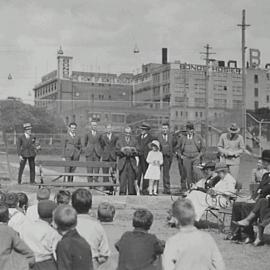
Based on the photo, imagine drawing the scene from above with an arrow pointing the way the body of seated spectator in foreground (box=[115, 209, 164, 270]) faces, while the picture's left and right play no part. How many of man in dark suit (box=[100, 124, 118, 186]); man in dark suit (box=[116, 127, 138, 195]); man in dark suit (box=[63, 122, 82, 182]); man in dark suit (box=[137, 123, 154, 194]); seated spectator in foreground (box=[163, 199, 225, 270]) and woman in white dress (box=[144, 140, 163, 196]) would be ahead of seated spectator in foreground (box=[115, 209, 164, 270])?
5

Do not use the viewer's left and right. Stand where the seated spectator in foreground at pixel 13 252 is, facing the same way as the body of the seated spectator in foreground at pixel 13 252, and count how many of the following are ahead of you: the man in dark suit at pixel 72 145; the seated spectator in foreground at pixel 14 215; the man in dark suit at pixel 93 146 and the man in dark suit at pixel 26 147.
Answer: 4

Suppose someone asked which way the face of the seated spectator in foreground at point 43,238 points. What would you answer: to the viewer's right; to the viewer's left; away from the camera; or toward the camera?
away from the camera

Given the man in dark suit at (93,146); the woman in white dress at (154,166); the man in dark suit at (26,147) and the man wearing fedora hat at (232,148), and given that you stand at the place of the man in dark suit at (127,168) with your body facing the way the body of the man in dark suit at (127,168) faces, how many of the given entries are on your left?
2

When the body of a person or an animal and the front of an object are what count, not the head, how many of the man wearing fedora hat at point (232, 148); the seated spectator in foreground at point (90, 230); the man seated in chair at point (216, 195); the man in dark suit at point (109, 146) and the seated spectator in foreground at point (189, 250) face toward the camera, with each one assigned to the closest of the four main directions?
2

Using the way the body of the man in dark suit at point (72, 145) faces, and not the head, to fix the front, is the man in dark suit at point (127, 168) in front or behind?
in front

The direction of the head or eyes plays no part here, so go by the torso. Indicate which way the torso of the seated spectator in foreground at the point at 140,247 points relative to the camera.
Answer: away from the camera

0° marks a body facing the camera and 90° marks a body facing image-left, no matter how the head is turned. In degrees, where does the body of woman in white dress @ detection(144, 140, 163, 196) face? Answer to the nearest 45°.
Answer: approximately 0°

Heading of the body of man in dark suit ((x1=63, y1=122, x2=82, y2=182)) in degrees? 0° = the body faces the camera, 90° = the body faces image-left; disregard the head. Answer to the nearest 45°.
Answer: approximately 0°

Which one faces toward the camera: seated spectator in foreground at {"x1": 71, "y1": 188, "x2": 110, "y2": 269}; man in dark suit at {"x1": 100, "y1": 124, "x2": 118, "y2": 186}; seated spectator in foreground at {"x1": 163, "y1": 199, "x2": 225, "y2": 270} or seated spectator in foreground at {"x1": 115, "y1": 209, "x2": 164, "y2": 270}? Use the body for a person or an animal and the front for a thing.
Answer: the man in dark suit

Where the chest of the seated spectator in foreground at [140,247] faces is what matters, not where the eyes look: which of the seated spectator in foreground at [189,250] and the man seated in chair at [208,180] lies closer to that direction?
the man seated in chair

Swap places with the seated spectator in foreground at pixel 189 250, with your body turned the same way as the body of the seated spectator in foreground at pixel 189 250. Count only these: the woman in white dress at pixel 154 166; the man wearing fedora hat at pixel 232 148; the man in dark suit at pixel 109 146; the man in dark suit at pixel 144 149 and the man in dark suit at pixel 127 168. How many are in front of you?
5

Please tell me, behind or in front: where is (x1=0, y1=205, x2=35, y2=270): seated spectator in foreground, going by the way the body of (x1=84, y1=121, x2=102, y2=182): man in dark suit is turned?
in front

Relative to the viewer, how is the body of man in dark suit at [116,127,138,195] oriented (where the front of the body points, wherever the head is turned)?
toward the camera

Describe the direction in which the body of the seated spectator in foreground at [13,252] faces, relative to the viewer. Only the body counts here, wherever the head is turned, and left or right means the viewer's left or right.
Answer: facing away from the viewer

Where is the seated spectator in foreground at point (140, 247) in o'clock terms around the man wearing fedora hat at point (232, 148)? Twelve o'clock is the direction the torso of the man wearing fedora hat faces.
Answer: The seated spectator in foreground is roughly at 12 o'clock from the man wearing fedora hat.

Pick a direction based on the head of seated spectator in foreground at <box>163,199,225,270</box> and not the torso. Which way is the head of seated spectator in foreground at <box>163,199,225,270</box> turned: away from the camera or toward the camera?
away from the camera
